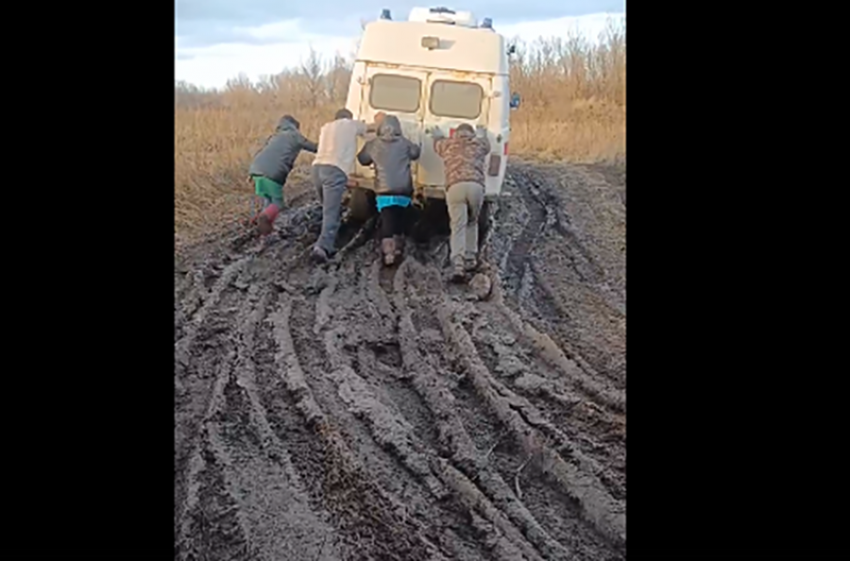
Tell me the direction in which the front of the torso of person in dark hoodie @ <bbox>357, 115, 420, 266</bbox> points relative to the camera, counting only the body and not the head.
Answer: away from the camera

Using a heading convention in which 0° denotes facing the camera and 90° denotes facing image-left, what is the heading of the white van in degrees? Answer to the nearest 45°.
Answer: approximately 180°

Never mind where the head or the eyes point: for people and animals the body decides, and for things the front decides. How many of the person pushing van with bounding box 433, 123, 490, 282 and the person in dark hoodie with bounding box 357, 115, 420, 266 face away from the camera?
2

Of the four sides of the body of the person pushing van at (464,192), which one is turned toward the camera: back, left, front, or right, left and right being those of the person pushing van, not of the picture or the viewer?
back

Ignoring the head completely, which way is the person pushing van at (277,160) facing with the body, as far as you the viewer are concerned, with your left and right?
facing away from the viewer and to the right of the viewer

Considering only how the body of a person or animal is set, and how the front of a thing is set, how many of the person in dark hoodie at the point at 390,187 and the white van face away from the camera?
2

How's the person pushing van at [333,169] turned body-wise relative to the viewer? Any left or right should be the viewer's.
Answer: facing away from the viewer and to the right of the viewer
